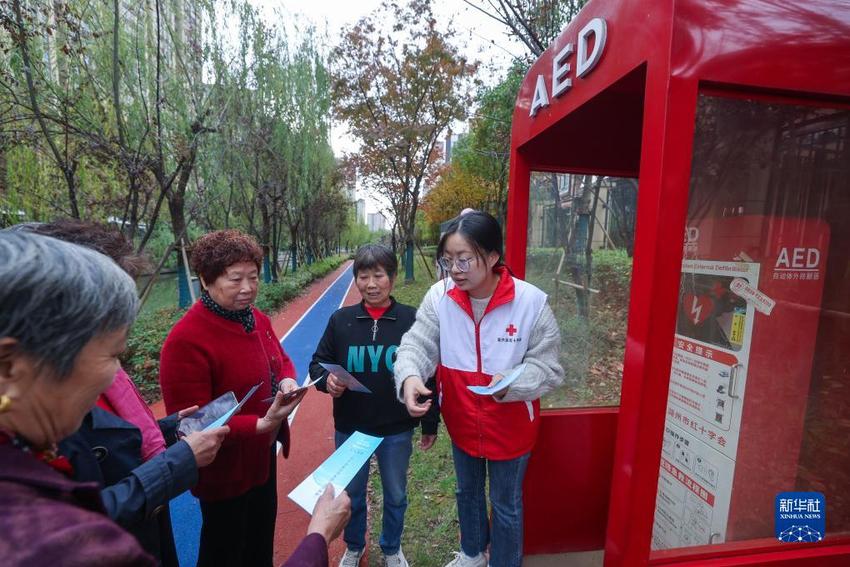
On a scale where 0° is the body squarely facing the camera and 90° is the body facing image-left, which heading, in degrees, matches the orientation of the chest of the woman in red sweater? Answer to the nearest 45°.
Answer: approximately 315°

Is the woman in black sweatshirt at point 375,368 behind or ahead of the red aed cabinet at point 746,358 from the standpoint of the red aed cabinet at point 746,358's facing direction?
ahead

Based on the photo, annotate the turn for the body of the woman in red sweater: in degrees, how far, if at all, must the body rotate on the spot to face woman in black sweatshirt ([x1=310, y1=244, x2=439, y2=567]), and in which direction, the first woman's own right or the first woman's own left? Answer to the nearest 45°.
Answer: approximately 45° to the first woman's own left

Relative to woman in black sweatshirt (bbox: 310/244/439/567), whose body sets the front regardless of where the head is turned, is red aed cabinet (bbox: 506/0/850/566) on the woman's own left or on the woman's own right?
on the woman's own left

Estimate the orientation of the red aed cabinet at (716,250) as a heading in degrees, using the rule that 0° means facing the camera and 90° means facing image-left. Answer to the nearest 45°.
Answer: approximately 45°

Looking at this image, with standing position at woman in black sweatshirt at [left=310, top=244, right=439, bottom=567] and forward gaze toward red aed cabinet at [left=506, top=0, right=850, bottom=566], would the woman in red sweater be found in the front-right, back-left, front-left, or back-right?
back-right

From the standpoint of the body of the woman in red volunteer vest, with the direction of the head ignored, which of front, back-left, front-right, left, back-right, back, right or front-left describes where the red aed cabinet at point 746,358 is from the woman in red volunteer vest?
back-left

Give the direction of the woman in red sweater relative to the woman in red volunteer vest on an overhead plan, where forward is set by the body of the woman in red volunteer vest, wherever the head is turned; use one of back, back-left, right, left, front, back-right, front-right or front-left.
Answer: front-right

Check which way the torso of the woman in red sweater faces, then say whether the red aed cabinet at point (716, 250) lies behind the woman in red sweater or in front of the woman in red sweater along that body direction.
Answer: in front

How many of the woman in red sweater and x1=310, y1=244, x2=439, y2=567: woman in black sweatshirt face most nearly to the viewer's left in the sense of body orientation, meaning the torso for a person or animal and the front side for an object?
0

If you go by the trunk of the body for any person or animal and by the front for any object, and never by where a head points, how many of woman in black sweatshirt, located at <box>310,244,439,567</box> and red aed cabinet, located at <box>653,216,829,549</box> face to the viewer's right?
0
